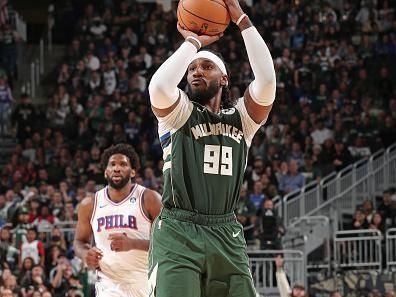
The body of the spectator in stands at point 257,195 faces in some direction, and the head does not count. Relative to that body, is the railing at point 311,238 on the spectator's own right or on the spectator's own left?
on the spectator's own left

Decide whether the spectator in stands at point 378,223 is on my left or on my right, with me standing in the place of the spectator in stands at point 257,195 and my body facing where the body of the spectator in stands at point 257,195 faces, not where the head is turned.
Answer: on my left

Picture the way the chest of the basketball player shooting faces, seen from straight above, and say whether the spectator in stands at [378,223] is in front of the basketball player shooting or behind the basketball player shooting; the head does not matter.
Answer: behind

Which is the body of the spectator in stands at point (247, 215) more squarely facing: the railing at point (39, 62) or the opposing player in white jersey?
the opposing player in white jersey

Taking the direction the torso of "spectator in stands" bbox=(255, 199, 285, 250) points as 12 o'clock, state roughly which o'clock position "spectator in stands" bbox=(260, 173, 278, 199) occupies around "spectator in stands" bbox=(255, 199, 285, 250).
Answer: "spectator in stands" bbox=(260, 173, 278, 199) is roughly at 6 o'clock from "spectator in stands" bbox=(255, 199, 285, 250).

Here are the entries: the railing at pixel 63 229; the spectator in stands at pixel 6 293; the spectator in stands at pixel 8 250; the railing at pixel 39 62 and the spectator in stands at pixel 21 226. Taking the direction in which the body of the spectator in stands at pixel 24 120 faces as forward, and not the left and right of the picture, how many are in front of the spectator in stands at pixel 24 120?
4
